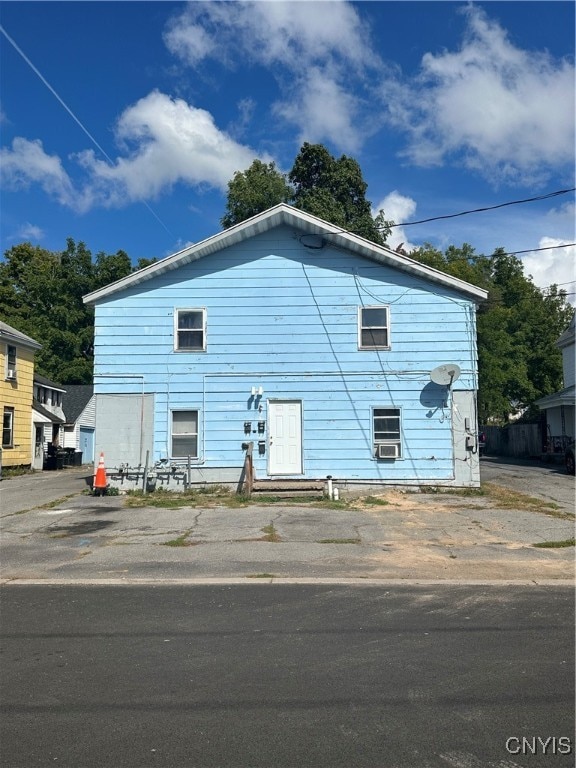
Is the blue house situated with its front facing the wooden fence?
no

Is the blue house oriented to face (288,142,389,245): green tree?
no

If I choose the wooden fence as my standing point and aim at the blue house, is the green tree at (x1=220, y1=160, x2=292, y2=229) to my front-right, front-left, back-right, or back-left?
front-right

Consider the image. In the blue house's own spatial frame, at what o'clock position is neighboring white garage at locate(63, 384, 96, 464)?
The neighboring white garage is roughly at 5 o'clock from the blue house.

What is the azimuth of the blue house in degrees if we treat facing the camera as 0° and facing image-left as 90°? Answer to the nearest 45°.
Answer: approximately 0°

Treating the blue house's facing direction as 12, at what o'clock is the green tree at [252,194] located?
The green tree is roughly at 6 o'clock from the blue house.

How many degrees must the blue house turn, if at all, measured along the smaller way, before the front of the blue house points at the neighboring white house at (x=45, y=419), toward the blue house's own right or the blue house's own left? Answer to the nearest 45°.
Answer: approximately 135° to the blue house's own right

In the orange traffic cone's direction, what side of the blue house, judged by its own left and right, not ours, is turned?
right

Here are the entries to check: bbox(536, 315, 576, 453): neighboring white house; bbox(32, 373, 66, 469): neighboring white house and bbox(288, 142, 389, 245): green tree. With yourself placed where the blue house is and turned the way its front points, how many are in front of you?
0

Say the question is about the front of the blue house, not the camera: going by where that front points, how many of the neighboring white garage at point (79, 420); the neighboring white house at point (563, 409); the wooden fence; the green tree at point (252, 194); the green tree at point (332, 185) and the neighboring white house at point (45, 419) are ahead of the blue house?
0

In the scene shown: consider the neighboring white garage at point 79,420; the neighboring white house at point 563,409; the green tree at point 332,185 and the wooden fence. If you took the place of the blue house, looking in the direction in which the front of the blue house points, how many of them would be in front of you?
0

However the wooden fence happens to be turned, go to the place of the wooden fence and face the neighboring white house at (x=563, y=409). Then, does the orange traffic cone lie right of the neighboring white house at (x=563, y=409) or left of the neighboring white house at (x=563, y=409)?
right

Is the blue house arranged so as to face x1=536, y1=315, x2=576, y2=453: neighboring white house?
no
